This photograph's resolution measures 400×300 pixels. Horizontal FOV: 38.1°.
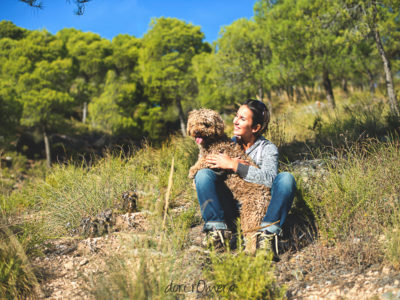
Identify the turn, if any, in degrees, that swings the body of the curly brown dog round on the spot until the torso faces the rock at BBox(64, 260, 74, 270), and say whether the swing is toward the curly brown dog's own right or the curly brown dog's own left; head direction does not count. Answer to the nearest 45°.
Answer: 0° — it already faces it

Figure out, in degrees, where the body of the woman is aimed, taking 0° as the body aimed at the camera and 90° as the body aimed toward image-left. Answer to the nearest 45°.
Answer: approximately 45°

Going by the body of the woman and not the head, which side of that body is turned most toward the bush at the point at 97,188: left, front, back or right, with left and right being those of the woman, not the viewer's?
right

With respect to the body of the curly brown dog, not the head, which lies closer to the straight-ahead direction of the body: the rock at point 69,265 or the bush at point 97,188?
the rock

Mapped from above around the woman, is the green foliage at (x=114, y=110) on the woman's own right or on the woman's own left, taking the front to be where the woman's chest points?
on the woman's own right

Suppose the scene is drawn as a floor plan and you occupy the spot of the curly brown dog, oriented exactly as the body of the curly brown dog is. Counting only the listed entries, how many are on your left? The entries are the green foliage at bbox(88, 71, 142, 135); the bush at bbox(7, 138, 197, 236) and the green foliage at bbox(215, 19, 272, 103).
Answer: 0

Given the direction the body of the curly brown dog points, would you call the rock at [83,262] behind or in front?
in front

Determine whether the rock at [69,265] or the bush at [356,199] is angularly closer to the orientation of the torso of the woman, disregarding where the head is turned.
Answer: the rock
